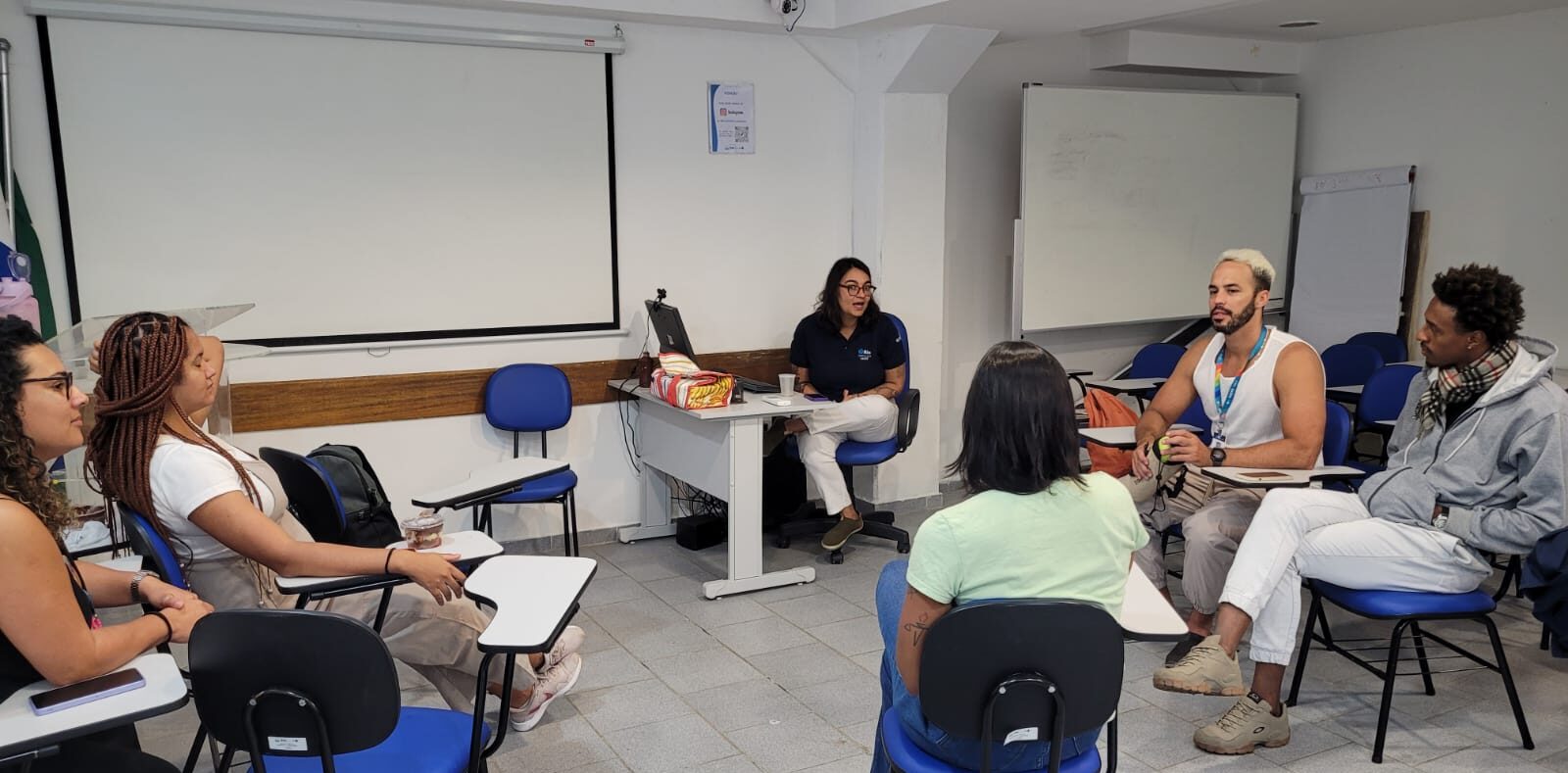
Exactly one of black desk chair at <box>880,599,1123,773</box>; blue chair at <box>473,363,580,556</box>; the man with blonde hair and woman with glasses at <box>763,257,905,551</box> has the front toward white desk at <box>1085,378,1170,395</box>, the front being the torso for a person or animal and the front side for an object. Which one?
the black desk chair

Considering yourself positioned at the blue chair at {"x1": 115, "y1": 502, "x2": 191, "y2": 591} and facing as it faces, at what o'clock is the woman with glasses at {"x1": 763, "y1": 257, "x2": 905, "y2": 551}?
The woman with glasses is roughly at 11 o'clock from the blue chair.

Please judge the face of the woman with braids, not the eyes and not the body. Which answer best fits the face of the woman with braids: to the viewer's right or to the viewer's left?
to the viewer's right

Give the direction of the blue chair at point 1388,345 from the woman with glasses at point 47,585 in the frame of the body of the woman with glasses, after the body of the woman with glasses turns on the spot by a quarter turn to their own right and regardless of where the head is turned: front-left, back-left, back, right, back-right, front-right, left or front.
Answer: left

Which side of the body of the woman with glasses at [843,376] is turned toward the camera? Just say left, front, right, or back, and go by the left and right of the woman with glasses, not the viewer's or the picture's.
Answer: front

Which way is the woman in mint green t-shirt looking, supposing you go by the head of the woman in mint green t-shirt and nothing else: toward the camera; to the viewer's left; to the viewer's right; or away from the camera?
away from the camera

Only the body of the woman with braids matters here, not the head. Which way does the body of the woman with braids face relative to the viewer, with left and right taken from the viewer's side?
facing to the right of the viewer

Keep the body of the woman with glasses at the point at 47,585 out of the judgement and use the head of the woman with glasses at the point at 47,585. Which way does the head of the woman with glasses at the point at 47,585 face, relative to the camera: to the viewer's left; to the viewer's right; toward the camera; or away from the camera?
to the viewer's right

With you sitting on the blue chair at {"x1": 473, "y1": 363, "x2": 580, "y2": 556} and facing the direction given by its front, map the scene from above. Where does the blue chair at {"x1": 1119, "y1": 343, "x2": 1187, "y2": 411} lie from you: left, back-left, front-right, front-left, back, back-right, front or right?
left

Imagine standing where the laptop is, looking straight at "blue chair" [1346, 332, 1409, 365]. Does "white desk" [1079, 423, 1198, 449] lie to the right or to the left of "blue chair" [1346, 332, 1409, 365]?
right

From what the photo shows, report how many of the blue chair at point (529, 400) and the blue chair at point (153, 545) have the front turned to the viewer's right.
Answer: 1

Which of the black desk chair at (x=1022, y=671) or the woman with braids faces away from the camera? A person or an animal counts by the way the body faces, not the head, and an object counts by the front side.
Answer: the black desk chair

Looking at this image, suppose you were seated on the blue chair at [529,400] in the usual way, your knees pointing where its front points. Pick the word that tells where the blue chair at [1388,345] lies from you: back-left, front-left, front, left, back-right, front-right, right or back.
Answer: left

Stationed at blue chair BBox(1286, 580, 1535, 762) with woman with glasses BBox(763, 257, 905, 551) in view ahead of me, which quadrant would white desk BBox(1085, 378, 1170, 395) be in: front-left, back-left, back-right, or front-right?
front-right

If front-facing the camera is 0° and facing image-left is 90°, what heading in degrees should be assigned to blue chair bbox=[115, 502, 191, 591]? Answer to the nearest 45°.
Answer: approximately 270°

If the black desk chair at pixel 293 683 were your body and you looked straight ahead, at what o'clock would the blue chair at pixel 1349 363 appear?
The blue chair is roughly at 1 o'clock from the black desk chair.

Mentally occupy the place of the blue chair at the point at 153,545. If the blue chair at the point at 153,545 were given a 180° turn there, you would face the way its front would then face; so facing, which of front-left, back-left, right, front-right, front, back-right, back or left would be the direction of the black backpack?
back-right

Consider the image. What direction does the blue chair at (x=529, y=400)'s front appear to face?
toward the camera

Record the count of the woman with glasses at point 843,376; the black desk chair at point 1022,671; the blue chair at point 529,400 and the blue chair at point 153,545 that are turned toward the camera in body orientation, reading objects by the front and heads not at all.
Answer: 2

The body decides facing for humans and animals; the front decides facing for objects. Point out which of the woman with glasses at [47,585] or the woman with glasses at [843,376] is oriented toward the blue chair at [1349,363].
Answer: the woman with glasses at [47,585]
